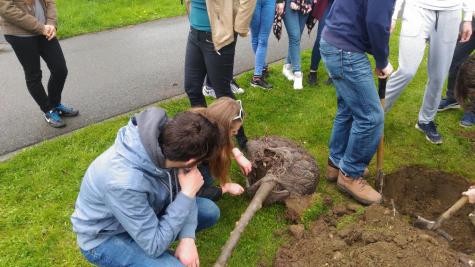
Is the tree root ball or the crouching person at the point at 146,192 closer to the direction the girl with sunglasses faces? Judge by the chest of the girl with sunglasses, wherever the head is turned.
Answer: the tree root ball

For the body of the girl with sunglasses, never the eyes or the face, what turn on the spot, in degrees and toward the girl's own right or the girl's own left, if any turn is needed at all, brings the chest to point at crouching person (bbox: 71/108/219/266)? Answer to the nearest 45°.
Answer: approximately 135° to the girl's own right

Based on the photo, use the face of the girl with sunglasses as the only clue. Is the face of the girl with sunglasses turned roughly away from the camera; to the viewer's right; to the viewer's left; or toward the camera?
to the viewer's right

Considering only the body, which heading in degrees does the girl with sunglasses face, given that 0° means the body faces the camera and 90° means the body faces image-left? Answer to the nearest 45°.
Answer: approximately 270°

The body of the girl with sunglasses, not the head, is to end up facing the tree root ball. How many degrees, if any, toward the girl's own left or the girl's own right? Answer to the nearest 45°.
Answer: approximately 45° to the girl's own left
